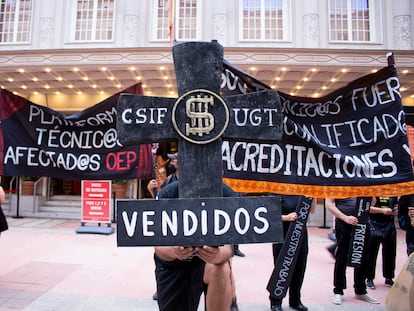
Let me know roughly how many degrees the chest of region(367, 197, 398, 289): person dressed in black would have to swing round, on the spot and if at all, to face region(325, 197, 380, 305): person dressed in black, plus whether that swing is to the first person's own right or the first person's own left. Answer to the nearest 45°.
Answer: approximately 45° to the first person's own right

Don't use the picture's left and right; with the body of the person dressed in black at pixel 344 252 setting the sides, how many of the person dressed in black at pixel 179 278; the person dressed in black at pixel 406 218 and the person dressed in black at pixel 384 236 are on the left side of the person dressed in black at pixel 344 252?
2

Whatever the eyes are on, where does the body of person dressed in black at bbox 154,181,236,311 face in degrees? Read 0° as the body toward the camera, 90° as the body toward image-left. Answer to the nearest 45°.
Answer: approximately 0°

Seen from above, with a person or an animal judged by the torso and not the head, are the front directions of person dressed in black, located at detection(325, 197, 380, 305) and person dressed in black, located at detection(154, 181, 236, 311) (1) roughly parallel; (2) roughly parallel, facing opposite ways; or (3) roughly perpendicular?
roughly parallel

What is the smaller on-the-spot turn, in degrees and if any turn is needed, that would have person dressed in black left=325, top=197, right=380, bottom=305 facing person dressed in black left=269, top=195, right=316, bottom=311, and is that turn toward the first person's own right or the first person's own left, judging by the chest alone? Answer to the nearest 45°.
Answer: approximately 90° to the first person's own right

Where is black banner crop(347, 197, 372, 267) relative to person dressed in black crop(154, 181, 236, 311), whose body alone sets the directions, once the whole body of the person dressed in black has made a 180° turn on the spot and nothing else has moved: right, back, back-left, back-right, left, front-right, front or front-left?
front-right

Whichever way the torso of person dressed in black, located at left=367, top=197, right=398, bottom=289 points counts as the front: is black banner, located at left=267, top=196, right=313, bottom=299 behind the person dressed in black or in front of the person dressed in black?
in front

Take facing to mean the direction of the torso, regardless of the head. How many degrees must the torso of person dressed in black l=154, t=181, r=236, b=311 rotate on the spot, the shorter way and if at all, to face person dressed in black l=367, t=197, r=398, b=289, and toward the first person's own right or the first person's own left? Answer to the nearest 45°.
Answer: approximately 135° to the first person's own left

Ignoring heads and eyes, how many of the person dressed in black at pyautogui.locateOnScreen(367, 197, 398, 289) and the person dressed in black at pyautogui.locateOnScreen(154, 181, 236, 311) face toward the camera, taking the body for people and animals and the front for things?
2

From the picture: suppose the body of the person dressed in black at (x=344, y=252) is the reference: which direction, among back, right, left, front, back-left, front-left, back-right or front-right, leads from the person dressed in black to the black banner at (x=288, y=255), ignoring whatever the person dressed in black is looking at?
right

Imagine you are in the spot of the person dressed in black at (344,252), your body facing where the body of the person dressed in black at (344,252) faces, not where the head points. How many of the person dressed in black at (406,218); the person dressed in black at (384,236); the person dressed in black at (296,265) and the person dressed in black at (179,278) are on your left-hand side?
2

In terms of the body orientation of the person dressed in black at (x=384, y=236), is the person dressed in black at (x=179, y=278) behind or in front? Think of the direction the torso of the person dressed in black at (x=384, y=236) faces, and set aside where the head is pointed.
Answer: in front

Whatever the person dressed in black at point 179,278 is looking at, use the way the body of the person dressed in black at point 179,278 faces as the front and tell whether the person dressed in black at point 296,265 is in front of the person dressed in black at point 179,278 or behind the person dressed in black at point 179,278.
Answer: behind

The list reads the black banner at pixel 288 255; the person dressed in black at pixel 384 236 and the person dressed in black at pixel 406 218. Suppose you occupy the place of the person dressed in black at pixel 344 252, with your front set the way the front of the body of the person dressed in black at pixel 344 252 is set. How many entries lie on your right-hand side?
1

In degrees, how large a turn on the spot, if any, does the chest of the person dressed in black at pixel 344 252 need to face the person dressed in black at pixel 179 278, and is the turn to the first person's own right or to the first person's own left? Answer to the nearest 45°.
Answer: approximately 45° to the first person's own right

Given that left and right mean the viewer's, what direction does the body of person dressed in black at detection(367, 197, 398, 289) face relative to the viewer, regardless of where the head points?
facing the viewer

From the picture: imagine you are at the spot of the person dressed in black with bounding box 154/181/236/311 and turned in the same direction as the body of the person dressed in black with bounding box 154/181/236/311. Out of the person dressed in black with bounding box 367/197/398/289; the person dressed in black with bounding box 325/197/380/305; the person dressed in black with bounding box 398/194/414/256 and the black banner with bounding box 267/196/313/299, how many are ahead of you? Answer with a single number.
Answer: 0
